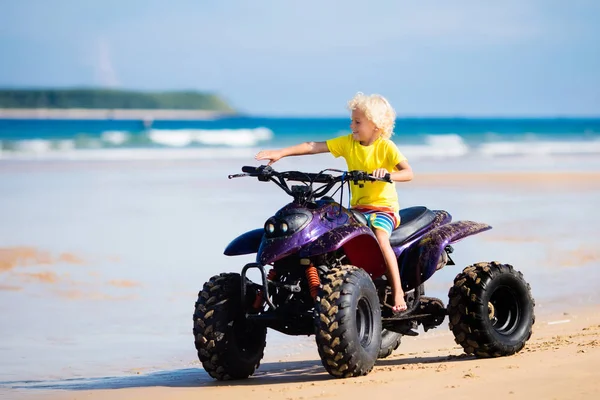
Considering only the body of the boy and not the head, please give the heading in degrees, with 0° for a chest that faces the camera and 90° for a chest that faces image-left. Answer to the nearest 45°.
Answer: approximately 45°
